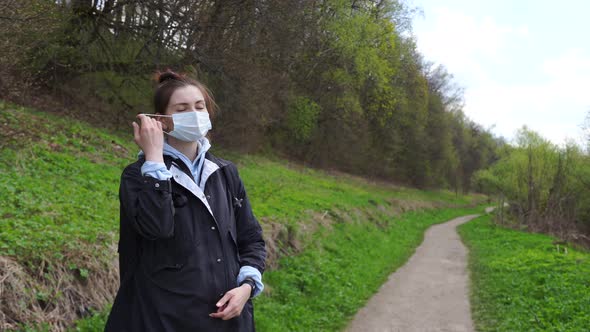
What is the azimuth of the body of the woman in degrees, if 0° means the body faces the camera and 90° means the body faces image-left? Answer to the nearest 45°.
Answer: approximately 315°
